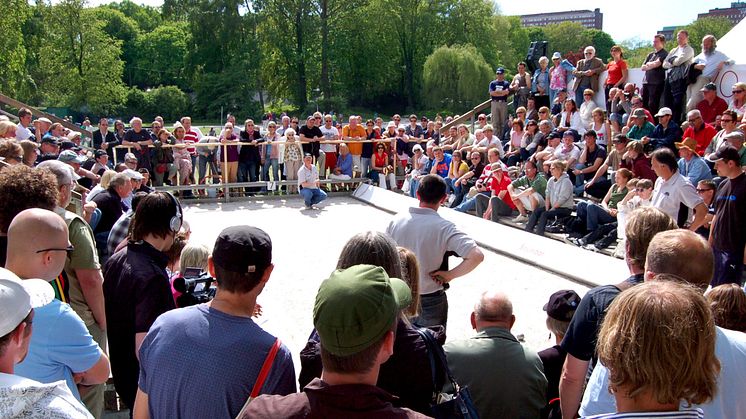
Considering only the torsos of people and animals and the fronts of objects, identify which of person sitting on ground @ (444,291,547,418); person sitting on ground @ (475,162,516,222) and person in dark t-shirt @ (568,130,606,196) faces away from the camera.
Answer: person sitting on ground @ (444,291,547,418)

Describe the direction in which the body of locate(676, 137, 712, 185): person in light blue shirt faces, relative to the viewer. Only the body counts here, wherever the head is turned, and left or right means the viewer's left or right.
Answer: facing the viewer and to the left of the viewer

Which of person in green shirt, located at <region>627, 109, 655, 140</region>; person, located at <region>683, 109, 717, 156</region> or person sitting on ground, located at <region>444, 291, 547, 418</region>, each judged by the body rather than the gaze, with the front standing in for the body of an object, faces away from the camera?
person sitting on ground, located at <region>444, 291, 547, 418</region>

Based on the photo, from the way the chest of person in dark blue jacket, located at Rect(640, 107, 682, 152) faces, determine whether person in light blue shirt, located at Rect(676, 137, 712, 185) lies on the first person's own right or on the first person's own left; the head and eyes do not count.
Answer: on the first person's own left

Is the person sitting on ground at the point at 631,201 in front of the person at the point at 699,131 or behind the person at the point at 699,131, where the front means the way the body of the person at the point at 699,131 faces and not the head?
in front

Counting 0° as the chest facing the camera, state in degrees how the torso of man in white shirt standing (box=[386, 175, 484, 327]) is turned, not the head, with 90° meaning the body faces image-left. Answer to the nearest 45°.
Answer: approximately 180°

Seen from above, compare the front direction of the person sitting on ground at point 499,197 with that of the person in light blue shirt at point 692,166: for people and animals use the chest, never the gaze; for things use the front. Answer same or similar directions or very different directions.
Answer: same or similar directions

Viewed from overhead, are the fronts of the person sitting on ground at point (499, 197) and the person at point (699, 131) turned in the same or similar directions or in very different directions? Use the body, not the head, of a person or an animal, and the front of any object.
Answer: same or similar directions

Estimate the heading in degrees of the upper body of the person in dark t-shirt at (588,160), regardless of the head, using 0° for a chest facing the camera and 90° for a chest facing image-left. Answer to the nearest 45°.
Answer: approximately 45°

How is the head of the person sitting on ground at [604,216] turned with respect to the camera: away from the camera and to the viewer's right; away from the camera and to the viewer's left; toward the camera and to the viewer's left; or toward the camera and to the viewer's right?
toward the camera and to the viewer's left

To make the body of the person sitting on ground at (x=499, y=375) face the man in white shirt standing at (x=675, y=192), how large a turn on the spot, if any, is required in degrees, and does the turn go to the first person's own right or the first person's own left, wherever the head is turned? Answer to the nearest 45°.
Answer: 0° — they already face them

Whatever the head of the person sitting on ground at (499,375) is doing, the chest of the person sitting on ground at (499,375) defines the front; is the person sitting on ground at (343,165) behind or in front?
in front

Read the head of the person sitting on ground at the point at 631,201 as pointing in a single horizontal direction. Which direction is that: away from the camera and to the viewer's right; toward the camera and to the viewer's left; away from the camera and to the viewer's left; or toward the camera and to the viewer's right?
toward the camera and to the viewer's left

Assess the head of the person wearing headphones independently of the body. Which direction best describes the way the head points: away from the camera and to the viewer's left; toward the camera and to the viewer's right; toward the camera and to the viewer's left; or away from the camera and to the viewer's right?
away from the camera and to the viewer's right

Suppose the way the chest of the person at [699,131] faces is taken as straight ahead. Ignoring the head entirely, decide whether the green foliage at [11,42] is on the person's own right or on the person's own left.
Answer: on the person's own right
